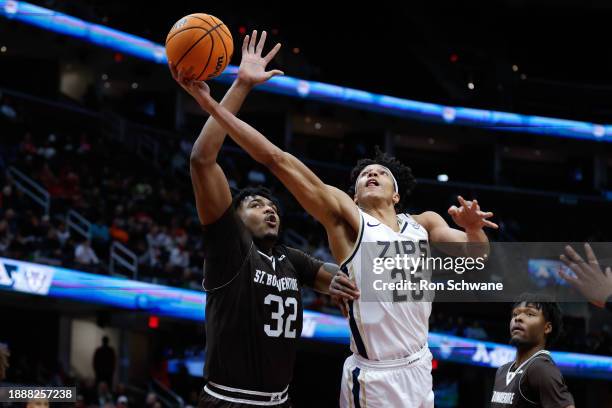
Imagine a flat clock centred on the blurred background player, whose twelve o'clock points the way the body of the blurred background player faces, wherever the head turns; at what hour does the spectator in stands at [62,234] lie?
The spectator in stands is roughly at 3 o'clock from the blurred background player.

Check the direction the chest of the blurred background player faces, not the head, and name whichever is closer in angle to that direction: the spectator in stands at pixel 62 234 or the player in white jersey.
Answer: the player in white jersey

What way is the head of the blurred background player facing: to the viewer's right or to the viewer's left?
to the viewer's left

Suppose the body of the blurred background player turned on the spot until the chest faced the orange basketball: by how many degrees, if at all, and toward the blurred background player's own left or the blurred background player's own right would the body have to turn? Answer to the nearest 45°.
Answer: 0° — they already face it

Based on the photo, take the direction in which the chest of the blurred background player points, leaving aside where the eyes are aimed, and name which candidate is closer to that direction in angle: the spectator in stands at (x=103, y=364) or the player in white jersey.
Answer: the player in white jersey

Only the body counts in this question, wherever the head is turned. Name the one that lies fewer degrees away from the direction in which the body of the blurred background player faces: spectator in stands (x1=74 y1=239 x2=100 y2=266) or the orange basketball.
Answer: the orange basketball

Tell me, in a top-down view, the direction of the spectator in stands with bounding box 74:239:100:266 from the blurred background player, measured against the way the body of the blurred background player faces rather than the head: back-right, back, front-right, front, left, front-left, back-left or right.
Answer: right

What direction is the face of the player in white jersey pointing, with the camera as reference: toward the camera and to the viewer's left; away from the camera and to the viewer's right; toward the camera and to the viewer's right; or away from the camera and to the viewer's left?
toward the camera and to the viewer's left

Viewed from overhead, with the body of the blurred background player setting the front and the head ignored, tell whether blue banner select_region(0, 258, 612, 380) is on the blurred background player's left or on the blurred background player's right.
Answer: on the blurred background player's right

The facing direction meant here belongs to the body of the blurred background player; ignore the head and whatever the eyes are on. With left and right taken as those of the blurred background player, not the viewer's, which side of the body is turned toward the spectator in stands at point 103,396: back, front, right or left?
right

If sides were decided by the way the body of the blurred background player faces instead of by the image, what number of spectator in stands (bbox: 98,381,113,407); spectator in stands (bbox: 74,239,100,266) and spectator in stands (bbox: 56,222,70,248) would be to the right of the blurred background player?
3

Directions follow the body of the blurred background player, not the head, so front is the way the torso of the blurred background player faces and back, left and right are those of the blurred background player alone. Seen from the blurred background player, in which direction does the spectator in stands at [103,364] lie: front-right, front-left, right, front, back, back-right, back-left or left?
right

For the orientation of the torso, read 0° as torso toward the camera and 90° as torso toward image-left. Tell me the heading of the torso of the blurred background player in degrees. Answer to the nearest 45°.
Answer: approximately 45°
